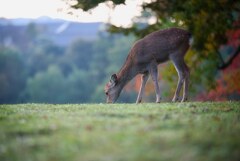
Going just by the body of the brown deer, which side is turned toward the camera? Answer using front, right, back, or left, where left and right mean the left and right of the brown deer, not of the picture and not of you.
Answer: left
